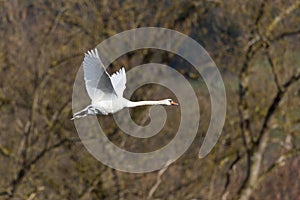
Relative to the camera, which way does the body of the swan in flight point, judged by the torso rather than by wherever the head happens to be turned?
to the viewer's right
